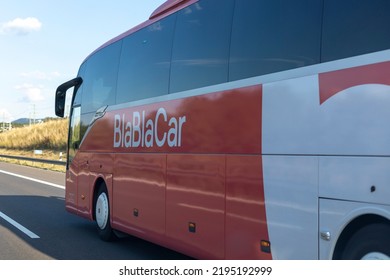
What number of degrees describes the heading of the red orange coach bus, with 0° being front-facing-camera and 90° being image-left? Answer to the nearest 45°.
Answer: approximately 135°
